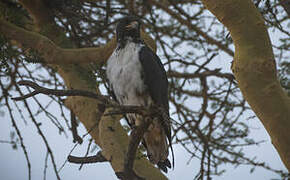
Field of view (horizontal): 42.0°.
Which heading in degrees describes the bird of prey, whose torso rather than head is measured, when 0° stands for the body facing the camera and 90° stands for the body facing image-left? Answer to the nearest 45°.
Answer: approximately 45°
